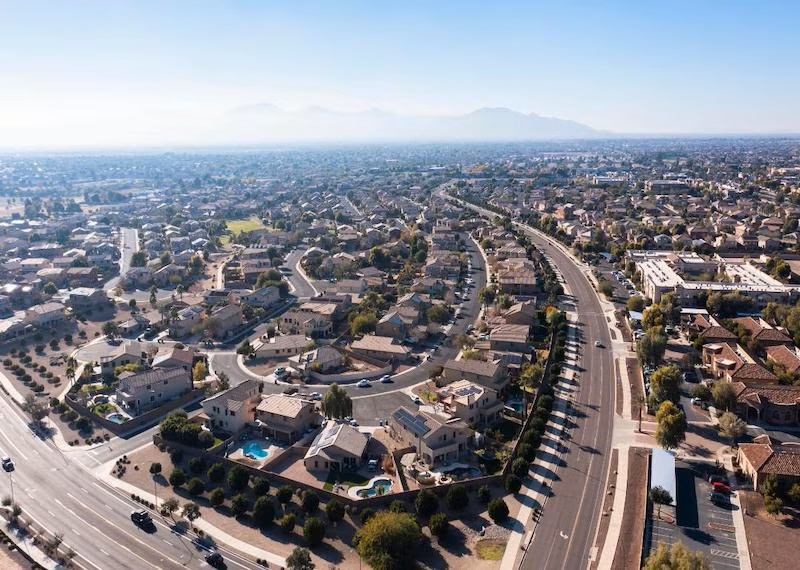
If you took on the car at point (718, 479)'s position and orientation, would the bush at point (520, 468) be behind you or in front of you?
behind

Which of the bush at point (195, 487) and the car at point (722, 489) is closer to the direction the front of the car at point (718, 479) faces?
the car

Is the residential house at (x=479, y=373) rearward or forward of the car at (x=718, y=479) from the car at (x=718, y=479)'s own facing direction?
rearward

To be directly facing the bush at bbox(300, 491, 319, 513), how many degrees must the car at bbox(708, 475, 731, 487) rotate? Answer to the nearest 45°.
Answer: approximately 135° to its right

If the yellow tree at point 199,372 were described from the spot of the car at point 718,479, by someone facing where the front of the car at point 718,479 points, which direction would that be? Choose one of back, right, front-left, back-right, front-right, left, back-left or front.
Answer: back

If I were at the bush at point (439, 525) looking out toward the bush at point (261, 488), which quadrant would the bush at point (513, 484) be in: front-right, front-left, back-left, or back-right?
back-right

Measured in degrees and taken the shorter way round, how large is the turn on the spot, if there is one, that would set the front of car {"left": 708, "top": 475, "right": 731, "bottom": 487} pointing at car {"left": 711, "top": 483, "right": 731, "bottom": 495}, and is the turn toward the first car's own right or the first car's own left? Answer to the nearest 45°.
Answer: approximately 90° to the first car's own right

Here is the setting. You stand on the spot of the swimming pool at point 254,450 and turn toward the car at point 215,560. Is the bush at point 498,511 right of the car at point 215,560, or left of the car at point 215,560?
left

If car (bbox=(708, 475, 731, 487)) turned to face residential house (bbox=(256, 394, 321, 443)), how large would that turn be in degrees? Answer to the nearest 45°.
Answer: approximately 180°

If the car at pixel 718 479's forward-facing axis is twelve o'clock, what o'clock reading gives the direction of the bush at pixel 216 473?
The bush is roughly at 5 o'clock from the car.

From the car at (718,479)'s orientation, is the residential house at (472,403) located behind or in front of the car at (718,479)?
behind

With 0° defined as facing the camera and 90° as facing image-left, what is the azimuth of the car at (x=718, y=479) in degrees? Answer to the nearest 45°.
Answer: approximately 270°

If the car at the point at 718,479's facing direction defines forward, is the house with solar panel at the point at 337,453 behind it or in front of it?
behind

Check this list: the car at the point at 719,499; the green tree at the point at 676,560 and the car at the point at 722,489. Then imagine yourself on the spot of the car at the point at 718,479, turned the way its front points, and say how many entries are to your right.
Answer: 3

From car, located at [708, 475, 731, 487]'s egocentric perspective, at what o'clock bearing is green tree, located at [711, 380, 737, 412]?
The green tree is roughly at 9 o'clock from the car.

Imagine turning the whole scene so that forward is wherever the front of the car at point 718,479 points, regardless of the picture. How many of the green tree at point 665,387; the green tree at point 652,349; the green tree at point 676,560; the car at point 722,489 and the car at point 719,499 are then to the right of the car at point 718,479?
3

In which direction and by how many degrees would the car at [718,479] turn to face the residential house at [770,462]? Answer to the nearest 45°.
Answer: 0° — it already faces it
